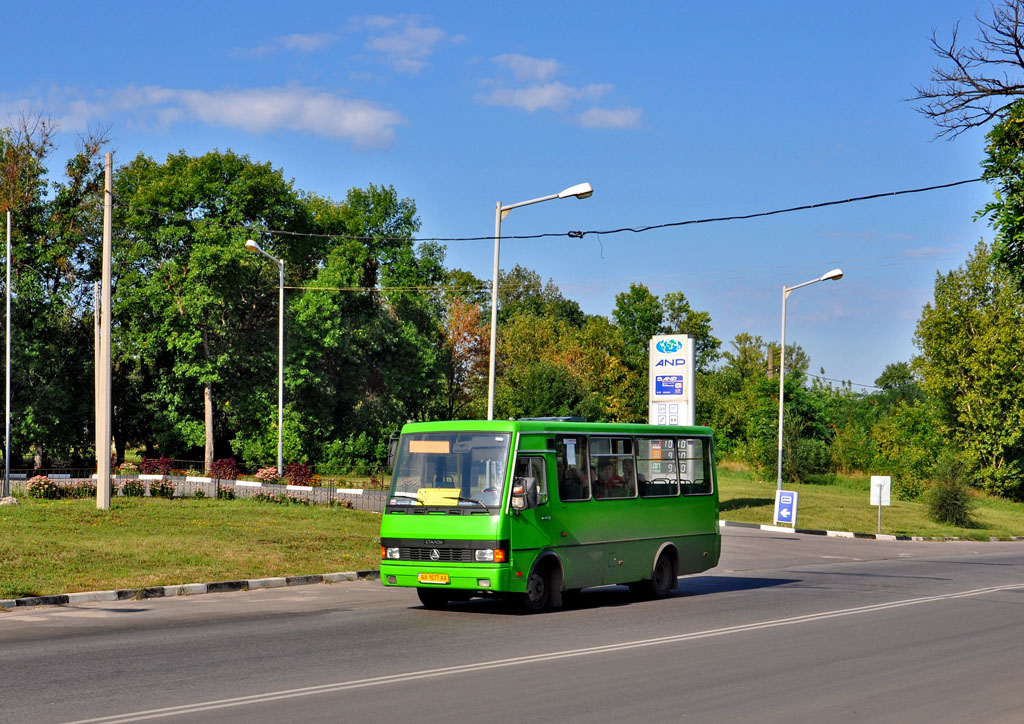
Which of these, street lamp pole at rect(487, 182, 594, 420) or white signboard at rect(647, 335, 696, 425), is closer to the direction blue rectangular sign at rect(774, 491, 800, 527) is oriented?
the street lamp pole

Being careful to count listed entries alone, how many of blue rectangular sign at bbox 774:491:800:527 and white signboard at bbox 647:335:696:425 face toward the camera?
2

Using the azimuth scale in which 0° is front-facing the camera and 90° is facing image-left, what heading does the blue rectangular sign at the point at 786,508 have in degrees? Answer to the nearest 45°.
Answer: approximately 0°
